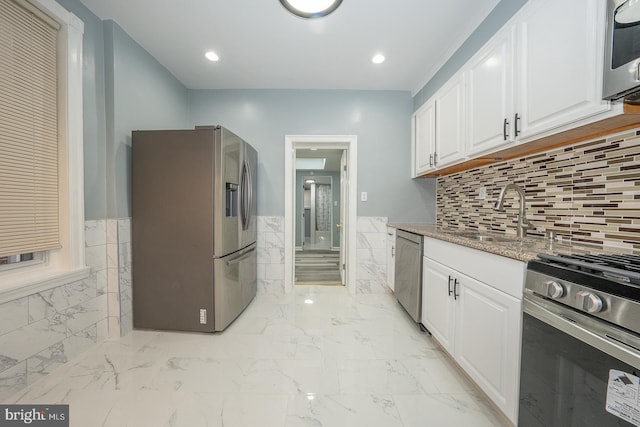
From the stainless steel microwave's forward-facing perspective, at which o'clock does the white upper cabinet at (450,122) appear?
The white upper cabinet is roughly at 3 o'clock from the stainless steel microwave.

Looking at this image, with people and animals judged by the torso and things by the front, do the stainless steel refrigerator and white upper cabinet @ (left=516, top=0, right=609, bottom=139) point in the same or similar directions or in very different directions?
very different directions

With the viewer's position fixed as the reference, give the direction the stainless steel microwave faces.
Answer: facing the viewer and to the left of the viewer

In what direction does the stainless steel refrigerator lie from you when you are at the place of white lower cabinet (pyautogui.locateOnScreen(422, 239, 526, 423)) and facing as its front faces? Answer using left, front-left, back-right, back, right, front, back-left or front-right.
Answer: front-right

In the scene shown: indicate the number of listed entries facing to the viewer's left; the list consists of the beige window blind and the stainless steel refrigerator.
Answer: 0

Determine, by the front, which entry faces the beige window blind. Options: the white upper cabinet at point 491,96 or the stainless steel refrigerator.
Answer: the white upper cabinet

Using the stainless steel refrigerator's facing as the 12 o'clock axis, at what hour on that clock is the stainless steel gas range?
The stainless steel gas range is roughly at 2 o'clock from the stainless steel refrigerator.

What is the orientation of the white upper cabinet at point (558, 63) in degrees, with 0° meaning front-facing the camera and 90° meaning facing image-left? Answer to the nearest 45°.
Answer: approximately 45°

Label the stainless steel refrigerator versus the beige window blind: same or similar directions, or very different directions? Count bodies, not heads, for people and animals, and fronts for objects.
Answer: same or similar directions

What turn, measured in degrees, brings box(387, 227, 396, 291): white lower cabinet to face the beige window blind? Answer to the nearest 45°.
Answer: approximately 45° to its left

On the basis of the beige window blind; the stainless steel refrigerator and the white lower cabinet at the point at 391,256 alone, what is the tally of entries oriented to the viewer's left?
1

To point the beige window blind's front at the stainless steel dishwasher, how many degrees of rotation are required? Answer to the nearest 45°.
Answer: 0° — it already faces it

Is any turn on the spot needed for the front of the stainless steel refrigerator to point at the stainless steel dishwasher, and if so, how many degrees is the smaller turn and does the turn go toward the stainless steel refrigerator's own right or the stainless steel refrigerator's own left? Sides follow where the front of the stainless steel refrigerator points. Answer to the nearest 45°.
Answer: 0° — it already faces it

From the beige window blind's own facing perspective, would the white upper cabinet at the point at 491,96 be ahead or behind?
ahead
